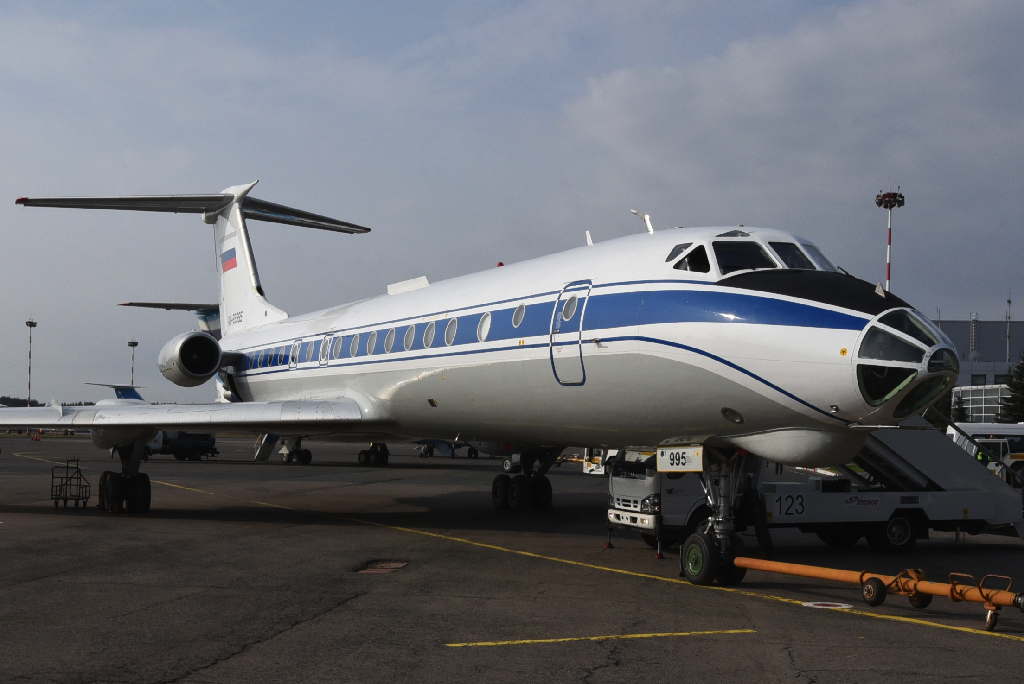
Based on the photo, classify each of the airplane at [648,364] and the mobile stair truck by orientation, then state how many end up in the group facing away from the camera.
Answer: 0

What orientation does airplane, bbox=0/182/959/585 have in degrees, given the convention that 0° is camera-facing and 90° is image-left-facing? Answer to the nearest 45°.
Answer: approximately 315°

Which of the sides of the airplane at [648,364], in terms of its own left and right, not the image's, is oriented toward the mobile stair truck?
front

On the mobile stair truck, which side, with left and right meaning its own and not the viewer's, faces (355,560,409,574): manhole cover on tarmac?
front

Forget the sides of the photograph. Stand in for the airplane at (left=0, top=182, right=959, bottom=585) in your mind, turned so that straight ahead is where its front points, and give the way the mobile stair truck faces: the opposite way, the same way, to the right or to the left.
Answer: to the right
